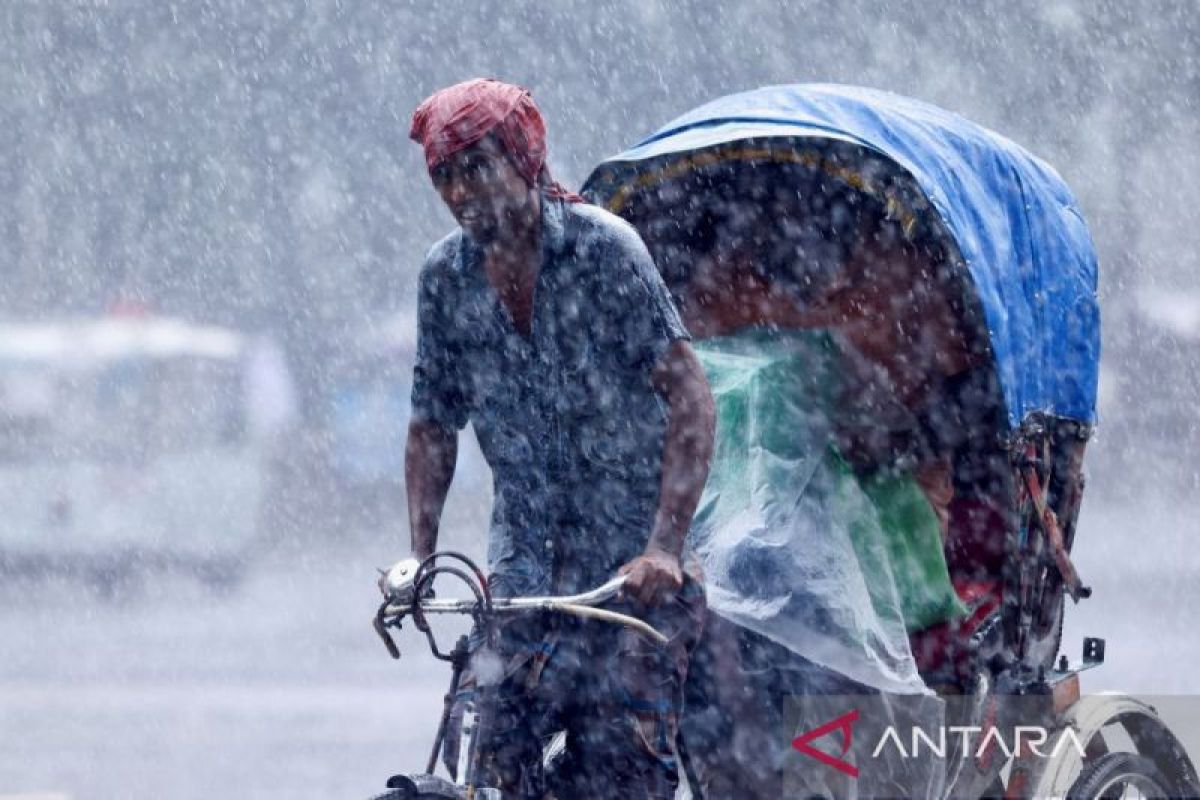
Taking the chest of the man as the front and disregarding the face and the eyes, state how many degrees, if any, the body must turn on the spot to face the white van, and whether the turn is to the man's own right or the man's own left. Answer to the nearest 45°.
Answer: approximately 135° to the man's own right

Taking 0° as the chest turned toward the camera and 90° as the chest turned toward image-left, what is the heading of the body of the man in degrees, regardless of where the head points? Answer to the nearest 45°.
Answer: approximately 45°
